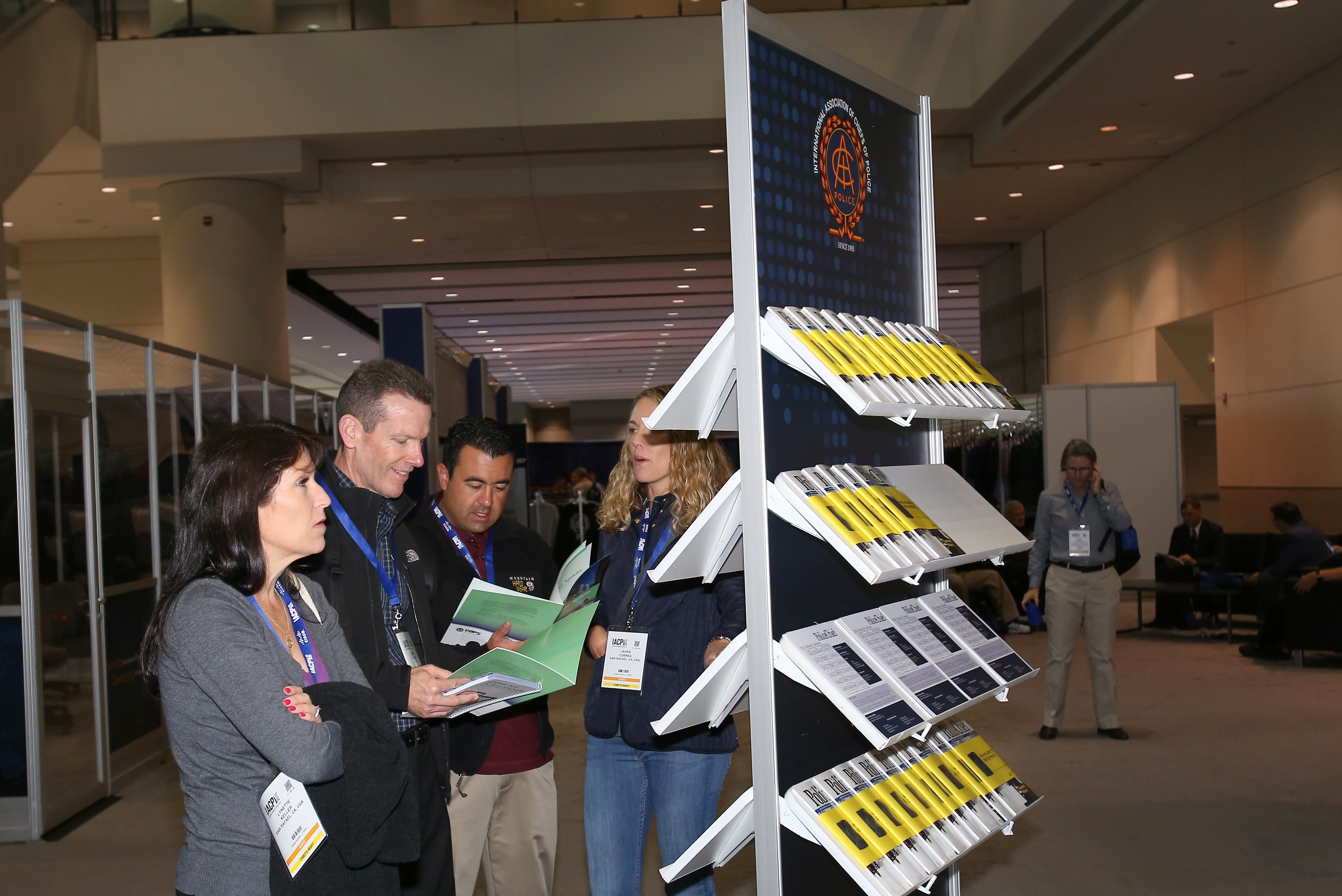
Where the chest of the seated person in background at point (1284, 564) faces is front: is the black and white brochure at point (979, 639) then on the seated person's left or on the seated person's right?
on the seated person's left

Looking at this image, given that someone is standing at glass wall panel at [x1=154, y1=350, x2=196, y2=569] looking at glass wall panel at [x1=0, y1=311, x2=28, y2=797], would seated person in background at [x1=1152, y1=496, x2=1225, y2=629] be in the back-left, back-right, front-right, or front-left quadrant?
back-left

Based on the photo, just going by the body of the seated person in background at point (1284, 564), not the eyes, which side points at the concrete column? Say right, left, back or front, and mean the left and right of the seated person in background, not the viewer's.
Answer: front

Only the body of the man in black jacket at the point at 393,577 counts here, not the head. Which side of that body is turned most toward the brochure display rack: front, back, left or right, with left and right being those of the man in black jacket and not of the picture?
front

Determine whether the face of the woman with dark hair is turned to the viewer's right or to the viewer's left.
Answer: to the viewer's right

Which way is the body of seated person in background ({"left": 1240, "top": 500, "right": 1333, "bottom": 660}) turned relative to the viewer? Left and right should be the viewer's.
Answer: facing to the left of the viewer

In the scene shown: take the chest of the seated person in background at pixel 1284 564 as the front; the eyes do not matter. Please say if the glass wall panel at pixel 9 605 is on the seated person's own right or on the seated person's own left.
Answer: on the seated person's own left

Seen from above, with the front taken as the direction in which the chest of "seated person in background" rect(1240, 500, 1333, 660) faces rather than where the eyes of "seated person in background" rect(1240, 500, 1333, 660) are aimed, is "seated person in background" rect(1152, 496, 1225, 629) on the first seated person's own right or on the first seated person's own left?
on the first seated person's own right

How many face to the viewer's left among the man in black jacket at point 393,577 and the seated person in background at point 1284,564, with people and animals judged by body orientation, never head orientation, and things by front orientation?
1

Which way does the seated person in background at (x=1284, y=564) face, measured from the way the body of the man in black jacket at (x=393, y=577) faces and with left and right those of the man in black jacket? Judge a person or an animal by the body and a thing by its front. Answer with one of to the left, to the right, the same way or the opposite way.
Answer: the opposite way

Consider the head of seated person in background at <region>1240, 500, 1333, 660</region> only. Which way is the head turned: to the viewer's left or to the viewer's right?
to the viewer's left

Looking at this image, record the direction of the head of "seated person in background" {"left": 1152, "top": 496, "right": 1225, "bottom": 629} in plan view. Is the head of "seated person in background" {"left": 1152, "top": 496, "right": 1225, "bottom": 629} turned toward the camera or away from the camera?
toward the camera

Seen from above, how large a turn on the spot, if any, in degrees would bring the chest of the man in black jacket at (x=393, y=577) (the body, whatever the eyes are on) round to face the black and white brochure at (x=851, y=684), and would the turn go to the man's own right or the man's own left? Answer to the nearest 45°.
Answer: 0° — they already face it

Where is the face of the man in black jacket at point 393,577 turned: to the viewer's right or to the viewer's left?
to the viewer's right

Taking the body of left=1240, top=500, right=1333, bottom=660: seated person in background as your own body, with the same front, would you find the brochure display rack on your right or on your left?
on your left
